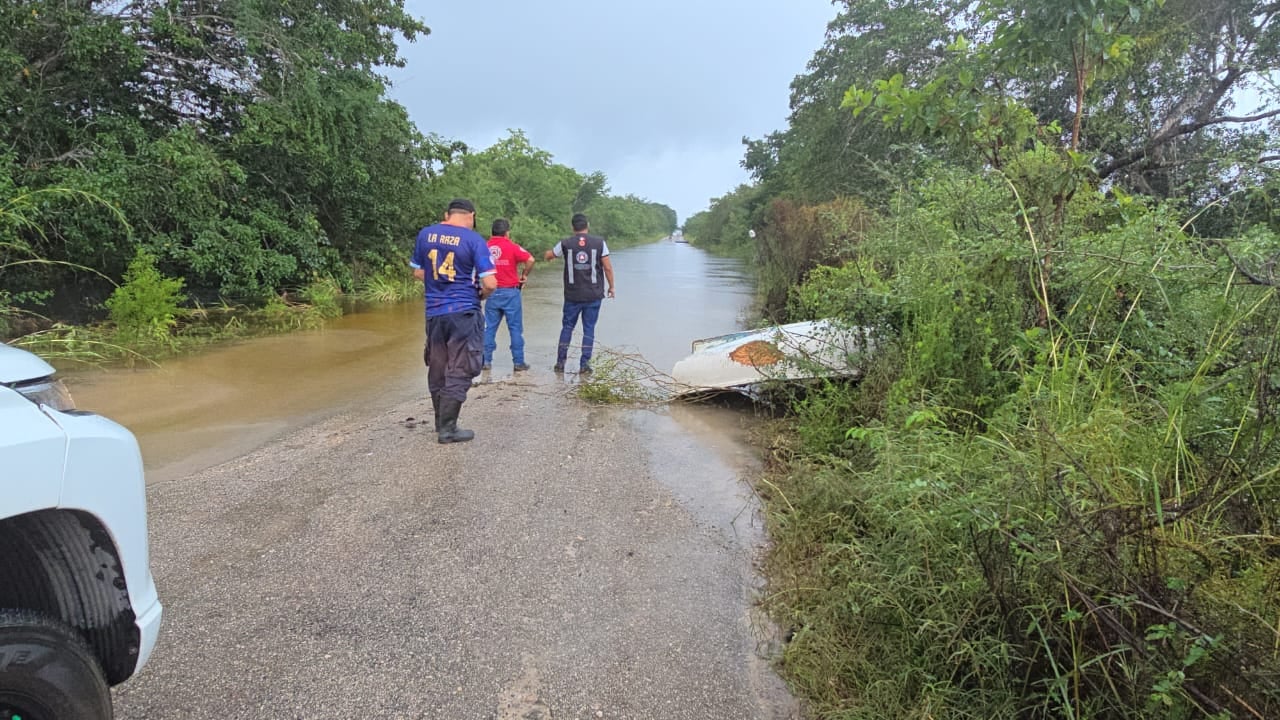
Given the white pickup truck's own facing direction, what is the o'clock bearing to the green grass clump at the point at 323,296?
The green grass clump is roughly at 11 o'clock from the white pickup truck.

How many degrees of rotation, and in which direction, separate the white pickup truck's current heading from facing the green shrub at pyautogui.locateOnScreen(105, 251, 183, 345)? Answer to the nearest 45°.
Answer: approximately 45° to its left

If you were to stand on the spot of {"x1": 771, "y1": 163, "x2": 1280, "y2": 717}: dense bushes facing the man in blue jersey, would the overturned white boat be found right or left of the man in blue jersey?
right

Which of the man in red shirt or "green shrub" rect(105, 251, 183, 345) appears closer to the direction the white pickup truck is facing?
the man in red shirt

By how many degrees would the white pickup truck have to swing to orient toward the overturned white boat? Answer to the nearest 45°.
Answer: approximately 45° to its right

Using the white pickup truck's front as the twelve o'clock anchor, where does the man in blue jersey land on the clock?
The man in blue jersey is roughly at 12 o'clock from the white pickup truck.

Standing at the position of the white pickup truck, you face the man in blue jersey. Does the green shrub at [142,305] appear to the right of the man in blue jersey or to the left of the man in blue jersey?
left

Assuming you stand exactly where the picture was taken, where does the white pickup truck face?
facing away from the viewer and to the right of the viewer

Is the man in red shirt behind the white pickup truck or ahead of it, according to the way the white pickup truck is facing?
ahead
